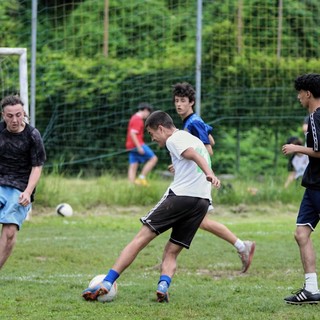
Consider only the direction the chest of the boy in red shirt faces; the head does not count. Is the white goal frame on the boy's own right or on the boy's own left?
on the boy's own right

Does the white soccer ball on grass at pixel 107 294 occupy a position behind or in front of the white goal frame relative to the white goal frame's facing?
in front
